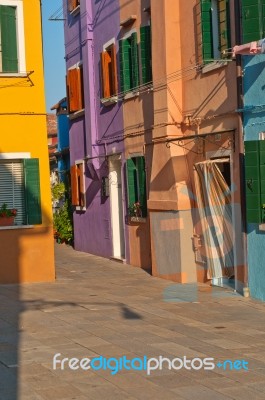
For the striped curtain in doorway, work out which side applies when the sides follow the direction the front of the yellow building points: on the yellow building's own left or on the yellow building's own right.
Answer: on the yellow building's own left

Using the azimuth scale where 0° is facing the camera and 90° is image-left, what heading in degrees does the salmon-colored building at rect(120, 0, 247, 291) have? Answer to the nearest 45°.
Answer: approximately 45°

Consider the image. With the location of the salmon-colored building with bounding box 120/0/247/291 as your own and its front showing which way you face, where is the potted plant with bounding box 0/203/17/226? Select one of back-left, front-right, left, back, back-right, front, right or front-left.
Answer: front-right

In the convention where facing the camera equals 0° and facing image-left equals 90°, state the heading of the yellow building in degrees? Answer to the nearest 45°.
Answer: approximately 0°

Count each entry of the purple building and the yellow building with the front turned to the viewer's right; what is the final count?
0

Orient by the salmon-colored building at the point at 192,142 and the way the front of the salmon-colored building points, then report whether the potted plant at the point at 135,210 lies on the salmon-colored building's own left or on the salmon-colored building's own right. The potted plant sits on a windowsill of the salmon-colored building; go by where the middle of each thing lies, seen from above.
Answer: on the salmon-colored building's own right

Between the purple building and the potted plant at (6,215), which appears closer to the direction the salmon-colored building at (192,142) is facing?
the potted plant

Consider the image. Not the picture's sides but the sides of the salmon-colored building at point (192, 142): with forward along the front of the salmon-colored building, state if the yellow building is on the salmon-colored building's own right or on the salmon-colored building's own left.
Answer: on the salmon-colored building's own right

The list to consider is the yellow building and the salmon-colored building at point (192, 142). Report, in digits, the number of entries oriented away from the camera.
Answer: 0

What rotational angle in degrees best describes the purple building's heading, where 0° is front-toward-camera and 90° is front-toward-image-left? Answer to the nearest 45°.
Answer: approximately 45°

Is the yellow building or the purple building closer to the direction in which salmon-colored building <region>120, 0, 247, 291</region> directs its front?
the yellow building
